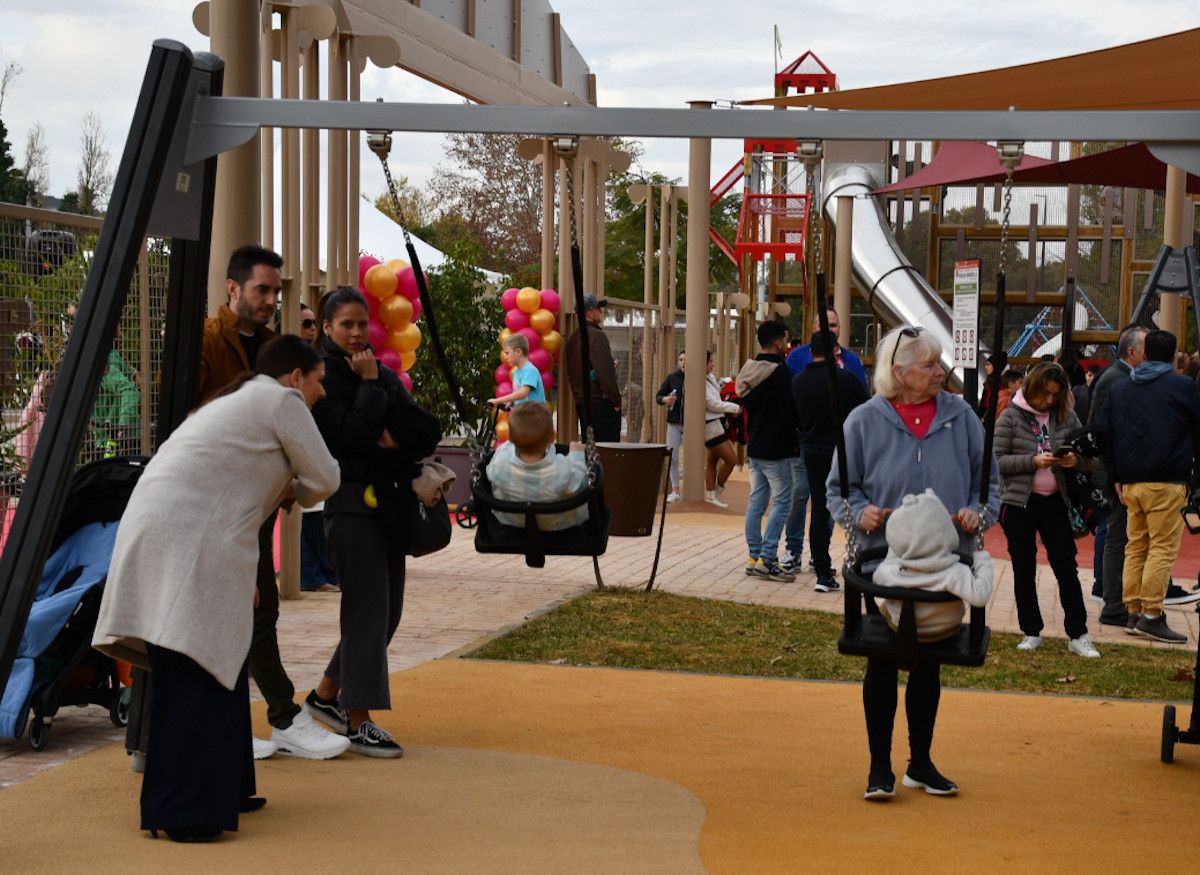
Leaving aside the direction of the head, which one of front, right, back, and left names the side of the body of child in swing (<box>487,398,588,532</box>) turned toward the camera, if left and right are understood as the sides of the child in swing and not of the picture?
back

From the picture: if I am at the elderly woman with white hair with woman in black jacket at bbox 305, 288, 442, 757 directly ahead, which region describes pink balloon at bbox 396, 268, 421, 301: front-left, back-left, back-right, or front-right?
front-right

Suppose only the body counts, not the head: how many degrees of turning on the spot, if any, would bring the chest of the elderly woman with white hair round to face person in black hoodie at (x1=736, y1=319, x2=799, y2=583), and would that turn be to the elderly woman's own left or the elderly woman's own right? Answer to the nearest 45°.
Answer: approximately 180°

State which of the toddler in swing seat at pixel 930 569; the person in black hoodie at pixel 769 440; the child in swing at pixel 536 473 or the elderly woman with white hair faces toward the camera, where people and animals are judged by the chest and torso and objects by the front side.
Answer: the elderly woman with white hair

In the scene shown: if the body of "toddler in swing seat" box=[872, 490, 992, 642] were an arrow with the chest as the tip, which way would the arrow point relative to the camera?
away from the camera

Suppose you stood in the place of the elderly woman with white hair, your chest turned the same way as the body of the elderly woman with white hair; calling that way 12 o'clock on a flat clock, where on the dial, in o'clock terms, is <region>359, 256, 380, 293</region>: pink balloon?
The pink balloon is roughly at 5 o'clock from the elderly woman with white hair.

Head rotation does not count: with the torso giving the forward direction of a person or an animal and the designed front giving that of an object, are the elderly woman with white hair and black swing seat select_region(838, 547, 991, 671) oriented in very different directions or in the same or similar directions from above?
very different directions

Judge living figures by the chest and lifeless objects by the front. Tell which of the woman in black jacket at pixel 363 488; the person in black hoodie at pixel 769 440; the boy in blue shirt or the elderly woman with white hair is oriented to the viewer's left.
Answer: the boy in blue shirt

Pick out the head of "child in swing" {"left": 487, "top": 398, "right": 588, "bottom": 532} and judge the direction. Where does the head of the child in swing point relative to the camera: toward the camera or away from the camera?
away from the camera

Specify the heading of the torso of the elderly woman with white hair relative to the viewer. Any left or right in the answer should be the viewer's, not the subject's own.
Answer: facing the viewer

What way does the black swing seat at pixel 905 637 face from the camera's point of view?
away from the camera

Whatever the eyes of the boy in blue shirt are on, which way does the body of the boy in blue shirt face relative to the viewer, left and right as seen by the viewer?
facing to the left of the viewer

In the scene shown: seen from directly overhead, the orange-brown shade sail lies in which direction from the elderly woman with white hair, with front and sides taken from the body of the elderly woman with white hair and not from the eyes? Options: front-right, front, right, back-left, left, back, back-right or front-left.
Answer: back

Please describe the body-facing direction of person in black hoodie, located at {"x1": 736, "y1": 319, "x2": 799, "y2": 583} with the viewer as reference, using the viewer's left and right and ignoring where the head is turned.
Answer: facing away from the viewer and to the right of the viewer

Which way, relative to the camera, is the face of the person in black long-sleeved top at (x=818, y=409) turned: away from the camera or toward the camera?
away from the camera

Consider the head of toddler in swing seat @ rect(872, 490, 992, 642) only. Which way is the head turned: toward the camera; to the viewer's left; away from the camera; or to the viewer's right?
away from the camera

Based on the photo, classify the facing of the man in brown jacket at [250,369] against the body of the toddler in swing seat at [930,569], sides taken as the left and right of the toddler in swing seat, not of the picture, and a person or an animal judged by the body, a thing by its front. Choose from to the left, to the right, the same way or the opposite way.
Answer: to the right
